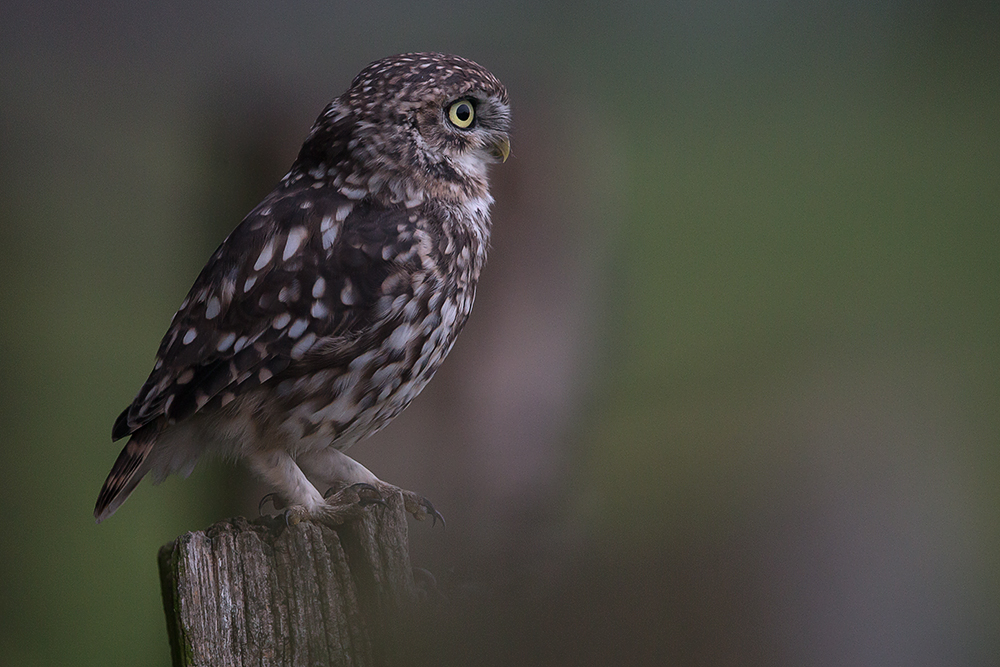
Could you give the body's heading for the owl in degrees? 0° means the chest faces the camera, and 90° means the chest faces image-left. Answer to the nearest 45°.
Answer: approximately 270°
